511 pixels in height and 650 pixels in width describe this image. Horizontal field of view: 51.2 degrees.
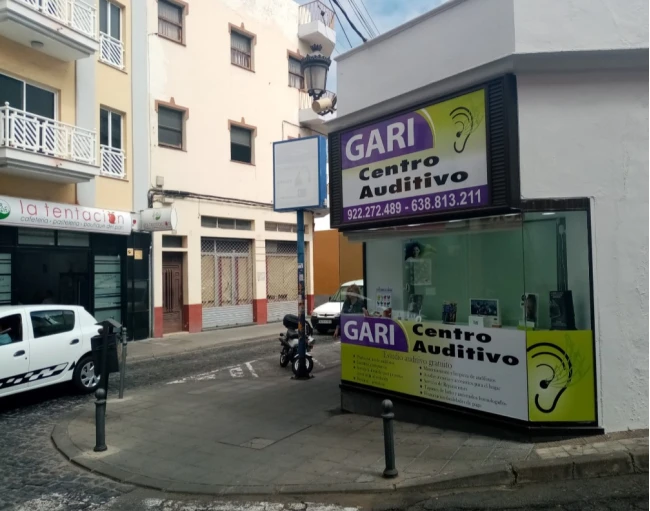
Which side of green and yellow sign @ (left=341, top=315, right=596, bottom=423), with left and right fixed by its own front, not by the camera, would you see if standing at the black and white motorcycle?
right

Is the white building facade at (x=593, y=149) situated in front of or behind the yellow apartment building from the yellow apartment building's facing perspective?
in front

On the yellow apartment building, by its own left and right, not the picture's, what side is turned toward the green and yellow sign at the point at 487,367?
front

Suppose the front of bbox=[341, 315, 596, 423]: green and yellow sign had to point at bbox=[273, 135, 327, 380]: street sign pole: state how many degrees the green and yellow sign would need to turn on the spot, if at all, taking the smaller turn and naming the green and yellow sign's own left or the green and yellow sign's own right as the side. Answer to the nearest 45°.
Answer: approximately 90° to the green and yellow sign's own right

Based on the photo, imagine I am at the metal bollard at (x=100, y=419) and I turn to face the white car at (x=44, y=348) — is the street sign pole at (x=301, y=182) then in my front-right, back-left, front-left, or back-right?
front-right

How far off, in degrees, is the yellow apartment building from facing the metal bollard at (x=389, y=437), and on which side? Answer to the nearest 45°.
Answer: approximately 45° to its right

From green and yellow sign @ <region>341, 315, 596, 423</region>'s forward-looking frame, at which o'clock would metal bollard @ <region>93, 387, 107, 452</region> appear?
The metal bollard is roughly at 1 o'clock from the green and yellow sign.

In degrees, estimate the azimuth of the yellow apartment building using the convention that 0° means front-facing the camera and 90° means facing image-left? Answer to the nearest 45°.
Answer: approximately 315°

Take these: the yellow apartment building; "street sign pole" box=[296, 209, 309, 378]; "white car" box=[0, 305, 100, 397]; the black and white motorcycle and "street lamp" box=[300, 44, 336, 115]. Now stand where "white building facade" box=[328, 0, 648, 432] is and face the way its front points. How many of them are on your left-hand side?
0

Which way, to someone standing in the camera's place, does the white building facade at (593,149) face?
facing the viewer and to the left of the viewer

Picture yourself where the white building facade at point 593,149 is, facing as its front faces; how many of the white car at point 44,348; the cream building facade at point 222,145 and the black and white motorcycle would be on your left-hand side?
0

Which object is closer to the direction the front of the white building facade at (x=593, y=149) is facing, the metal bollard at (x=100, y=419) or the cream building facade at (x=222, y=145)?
the metal bollard
